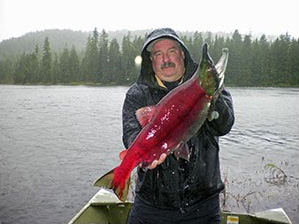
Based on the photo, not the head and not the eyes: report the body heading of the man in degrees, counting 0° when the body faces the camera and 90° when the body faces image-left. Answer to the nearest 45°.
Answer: approximately 0°
